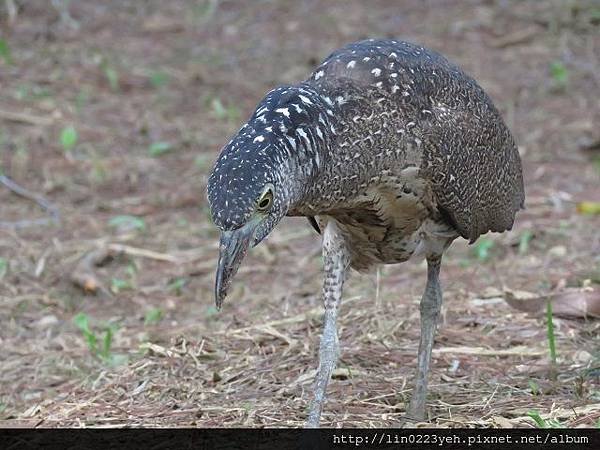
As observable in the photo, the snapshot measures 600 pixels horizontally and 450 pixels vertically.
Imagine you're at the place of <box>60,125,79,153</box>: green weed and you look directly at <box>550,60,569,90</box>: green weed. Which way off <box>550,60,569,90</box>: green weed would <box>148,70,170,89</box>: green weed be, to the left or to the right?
left

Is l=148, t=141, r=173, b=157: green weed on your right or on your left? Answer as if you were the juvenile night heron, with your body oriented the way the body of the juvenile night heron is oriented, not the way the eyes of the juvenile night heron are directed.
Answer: on your right

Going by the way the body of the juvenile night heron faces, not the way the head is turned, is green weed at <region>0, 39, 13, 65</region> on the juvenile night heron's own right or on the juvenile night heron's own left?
on the juvenile night heron's own right

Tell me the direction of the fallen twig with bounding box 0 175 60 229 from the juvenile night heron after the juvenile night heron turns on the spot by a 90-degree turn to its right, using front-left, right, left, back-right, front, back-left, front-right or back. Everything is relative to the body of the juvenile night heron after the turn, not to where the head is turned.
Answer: front

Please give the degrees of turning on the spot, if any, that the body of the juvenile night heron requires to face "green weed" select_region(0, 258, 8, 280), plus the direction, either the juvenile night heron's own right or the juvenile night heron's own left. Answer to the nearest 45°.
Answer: approximately 90° to the juvenile night heron's own right

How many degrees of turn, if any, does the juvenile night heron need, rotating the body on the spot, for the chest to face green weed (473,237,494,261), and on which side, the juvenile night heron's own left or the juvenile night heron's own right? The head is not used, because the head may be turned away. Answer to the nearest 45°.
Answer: approximately 135° to the juvenile night heron's own right

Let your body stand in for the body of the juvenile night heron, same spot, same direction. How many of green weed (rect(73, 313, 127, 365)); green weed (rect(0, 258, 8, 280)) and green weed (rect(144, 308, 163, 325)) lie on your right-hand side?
3

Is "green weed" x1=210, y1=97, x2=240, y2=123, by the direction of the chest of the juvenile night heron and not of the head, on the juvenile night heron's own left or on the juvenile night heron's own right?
on the juvenile night heron's own right

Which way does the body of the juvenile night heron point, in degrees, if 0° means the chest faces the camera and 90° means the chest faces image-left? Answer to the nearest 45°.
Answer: approximately 45°
